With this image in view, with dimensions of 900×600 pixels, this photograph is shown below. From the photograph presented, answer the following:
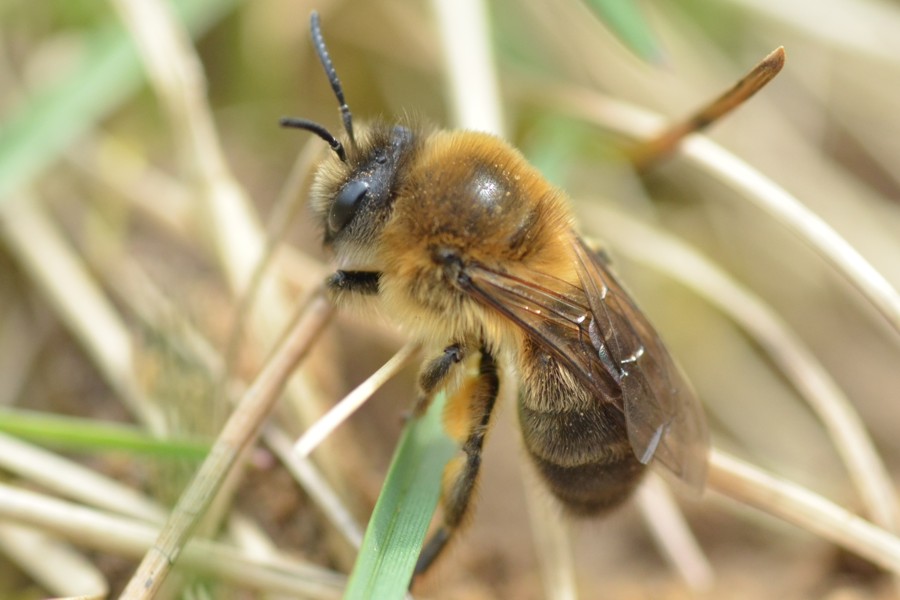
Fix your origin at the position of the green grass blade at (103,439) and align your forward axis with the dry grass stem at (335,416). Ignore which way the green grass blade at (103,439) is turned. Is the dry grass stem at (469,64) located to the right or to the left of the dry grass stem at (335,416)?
left

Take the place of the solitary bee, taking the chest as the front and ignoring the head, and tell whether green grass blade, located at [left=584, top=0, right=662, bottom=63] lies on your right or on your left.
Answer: on your right

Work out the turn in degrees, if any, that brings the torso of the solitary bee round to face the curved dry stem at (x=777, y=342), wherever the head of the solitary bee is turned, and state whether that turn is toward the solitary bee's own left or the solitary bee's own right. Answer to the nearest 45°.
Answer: approximately 135° to the solitary bee's own right

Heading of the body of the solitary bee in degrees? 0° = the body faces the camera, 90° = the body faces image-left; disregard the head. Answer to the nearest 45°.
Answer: approximately 90°

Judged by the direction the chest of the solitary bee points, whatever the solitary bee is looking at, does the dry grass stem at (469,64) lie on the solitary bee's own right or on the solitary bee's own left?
on the solitary bee's own right
